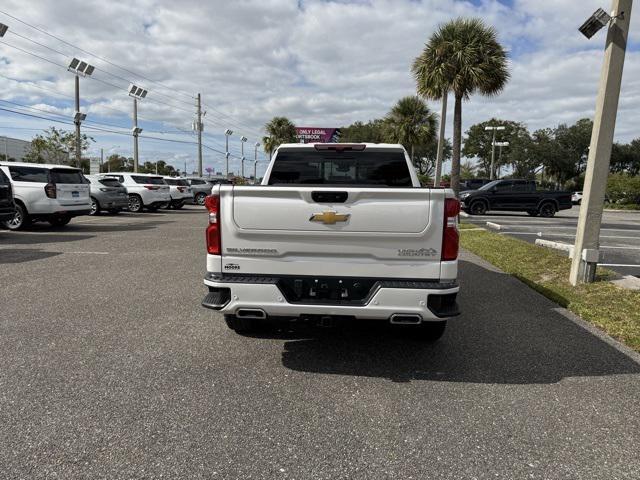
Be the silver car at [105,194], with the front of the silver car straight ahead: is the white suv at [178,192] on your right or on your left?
on your right

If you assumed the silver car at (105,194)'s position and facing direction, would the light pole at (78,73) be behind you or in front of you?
in front

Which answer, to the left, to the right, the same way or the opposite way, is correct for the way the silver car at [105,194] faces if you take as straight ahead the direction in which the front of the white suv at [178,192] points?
the same way

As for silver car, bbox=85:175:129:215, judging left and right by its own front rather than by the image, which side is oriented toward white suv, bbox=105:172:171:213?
right

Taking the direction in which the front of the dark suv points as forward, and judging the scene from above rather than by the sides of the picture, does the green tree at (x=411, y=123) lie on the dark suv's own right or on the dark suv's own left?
on the dark suv's own right

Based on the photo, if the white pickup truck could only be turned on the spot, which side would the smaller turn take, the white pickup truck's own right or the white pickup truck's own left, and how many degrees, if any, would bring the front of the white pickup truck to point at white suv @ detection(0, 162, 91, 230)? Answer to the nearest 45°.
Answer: approximately 45° to the white pickup truck's own left

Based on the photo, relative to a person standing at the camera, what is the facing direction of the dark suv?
facing away from the viewer and to the left of the viewer

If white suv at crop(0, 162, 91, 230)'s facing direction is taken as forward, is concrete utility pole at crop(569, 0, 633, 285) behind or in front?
behind

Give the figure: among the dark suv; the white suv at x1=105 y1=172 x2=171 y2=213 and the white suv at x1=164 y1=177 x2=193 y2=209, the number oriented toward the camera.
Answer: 0

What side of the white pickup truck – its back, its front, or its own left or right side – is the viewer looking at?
back

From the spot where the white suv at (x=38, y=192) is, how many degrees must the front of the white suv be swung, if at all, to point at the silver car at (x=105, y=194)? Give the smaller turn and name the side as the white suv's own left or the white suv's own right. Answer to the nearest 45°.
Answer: approximately 90° to the white suv's own right

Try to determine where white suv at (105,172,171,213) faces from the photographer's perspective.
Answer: facing away from the viewer and to the left of the viewer

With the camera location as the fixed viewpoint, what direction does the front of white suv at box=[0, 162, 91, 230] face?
facing away from the viewer and to the left of the viewer

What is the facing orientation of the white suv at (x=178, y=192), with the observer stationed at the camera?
facing away from the viewer and to the left of the viewer

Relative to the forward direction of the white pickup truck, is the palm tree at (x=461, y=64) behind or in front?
in front

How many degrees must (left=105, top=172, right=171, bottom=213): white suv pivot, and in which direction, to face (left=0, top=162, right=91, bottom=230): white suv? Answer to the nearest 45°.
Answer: approximately 135° to its left

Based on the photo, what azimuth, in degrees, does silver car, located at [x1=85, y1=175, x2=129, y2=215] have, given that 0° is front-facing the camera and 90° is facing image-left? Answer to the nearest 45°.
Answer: approximately 135°
